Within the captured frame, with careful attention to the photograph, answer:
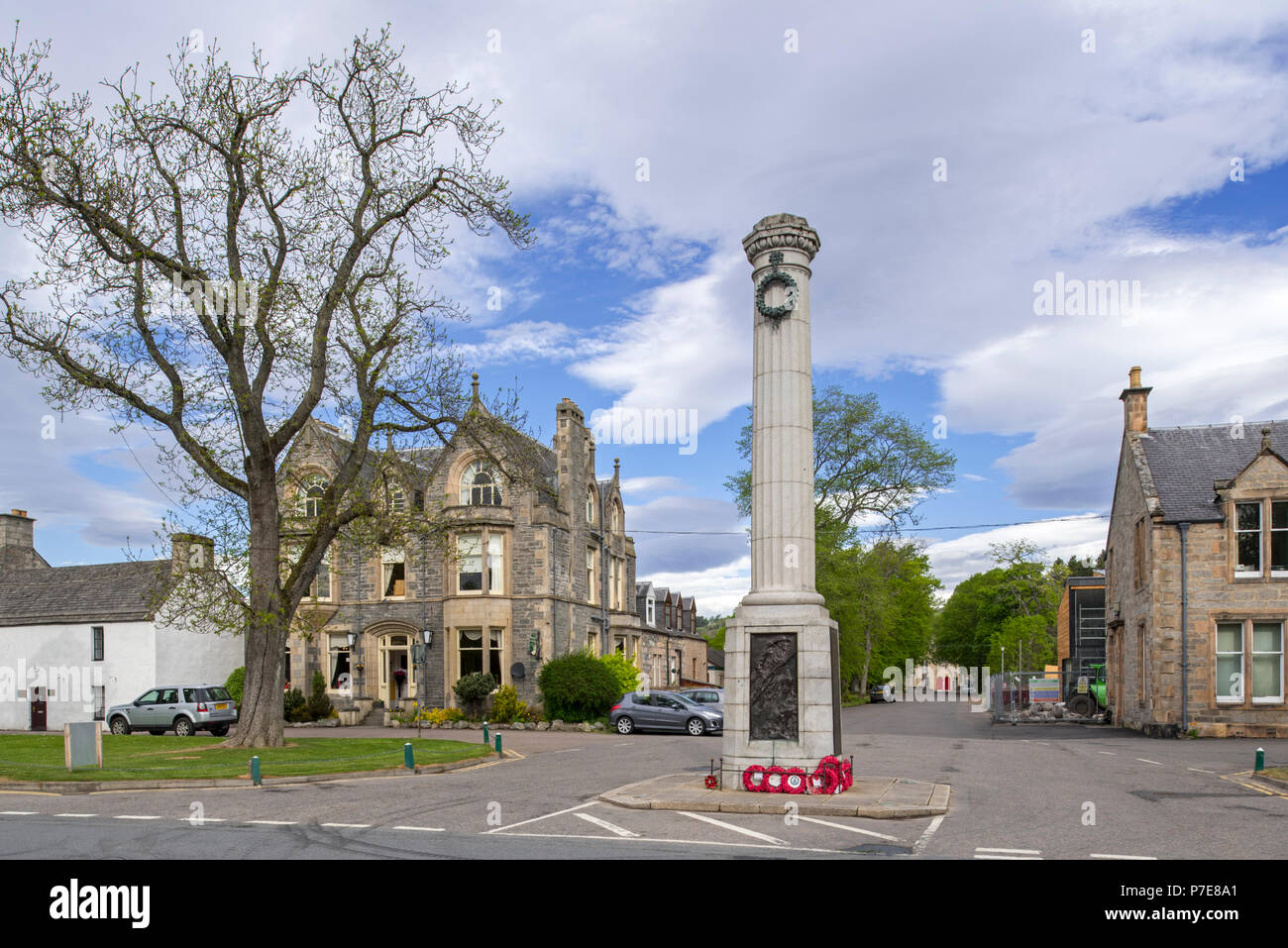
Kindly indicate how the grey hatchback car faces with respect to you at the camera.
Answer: facing to the right of the viewer

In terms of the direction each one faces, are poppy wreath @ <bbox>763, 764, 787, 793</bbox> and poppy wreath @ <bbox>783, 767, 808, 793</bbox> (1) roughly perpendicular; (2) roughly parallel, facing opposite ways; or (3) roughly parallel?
roughly parallel

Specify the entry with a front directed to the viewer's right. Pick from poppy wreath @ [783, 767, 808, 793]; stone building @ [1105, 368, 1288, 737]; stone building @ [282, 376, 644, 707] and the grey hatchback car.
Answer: the grey hatchback car

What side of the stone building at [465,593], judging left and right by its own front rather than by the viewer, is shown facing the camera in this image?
front

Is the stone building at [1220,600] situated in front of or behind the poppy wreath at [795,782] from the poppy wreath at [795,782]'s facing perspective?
behind

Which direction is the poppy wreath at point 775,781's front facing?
toward the camera

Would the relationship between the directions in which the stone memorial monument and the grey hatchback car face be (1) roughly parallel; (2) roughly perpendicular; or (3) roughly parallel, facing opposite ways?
roughly perpendicular

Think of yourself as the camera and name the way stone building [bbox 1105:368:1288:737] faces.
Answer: facing the viewer

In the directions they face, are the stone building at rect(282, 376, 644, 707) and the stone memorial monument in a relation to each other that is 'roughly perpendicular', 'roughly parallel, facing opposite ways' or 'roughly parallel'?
roughly parallel

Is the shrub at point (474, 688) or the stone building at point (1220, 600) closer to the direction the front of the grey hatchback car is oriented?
the stone building

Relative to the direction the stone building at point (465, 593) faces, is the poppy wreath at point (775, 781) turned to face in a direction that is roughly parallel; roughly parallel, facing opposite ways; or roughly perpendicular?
roughly parallel
